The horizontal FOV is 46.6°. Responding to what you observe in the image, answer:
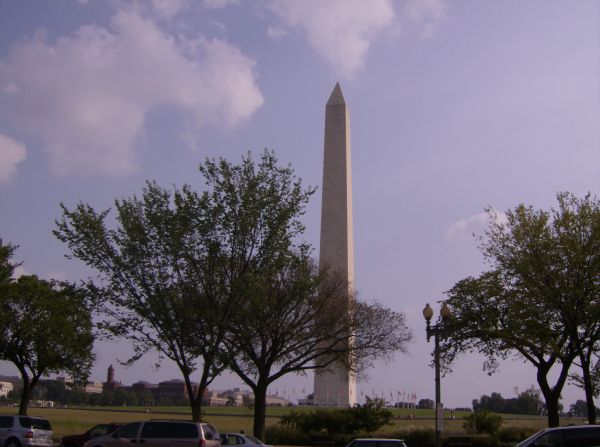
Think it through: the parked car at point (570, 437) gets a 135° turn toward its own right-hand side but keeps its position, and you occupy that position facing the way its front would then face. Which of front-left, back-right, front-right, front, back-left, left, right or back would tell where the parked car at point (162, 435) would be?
back-left

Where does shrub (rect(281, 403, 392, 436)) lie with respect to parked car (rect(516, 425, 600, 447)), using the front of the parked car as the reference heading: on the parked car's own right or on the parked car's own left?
on the parked car's own right

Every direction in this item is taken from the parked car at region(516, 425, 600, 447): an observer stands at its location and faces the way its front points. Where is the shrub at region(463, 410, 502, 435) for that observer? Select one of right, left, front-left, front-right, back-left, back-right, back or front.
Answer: right

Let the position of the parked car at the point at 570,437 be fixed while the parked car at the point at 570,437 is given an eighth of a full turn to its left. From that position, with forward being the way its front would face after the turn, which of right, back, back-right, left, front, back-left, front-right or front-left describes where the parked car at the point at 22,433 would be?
front-right

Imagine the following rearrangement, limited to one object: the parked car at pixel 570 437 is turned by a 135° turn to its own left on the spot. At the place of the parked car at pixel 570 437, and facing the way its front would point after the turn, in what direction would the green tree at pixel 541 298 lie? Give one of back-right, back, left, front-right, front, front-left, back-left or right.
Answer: back-left

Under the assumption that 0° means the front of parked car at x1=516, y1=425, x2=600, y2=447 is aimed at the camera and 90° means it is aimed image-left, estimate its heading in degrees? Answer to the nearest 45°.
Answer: approximately 90°

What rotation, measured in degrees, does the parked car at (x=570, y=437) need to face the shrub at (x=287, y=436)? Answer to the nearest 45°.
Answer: approximately 45° to its right

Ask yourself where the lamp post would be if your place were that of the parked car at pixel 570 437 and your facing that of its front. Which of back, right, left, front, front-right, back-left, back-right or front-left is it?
front-right

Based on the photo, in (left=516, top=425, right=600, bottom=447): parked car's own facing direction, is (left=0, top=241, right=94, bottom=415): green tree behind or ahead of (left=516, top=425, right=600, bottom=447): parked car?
ahead

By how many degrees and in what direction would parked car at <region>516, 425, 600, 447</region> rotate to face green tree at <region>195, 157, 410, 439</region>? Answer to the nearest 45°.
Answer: approximately 45° to its right
